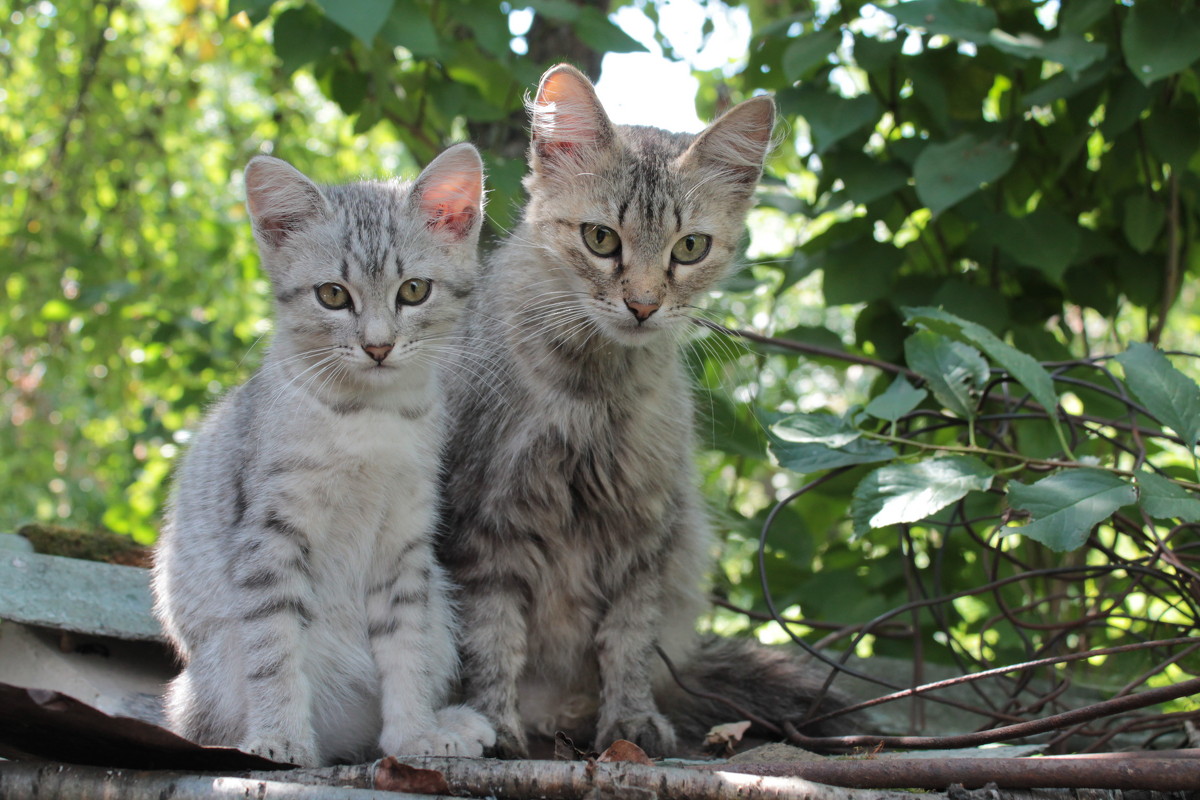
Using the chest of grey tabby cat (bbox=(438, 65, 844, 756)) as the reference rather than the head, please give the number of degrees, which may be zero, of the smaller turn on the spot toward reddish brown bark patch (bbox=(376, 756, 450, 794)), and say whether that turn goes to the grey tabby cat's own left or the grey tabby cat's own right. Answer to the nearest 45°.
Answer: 0° — it already faces it

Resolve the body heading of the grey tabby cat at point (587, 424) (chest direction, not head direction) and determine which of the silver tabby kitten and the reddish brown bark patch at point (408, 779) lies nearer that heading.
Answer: the reddish brown bark patch

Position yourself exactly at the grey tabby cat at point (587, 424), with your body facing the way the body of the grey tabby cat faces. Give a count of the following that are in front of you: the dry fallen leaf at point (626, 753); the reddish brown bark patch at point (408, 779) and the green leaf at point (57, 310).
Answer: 2

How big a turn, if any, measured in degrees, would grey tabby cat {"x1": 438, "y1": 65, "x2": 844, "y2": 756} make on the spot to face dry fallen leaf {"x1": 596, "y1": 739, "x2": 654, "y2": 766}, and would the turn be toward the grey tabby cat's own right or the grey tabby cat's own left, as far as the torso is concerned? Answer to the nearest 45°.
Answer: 0° — it already faces it

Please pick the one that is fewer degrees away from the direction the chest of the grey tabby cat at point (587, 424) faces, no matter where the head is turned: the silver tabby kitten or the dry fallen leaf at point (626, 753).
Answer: the dry fallen leaf

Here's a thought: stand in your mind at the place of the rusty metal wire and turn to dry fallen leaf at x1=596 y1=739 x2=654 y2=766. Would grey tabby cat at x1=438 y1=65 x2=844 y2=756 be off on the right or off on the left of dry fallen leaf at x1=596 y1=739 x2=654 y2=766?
right

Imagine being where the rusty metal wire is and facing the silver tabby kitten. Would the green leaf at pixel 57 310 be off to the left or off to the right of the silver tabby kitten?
right

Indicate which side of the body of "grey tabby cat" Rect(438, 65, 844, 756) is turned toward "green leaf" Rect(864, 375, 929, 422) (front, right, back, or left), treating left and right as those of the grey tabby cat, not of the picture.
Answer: left

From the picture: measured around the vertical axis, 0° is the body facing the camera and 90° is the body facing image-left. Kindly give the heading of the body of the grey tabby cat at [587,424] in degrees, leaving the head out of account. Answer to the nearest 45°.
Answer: approximately 0°

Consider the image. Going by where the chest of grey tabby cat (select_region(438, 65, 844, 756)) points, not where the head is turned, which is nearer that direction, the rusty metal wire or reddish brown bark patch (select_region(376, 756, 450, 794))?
the reddish brown bark patch

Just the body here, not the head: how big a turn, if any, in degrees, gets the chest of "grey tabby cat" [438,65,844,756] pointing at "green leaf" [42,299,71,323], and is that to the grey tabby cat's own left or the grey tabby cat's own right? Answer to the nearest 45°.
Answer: approximately 135° to the grey tabby cat's own right
